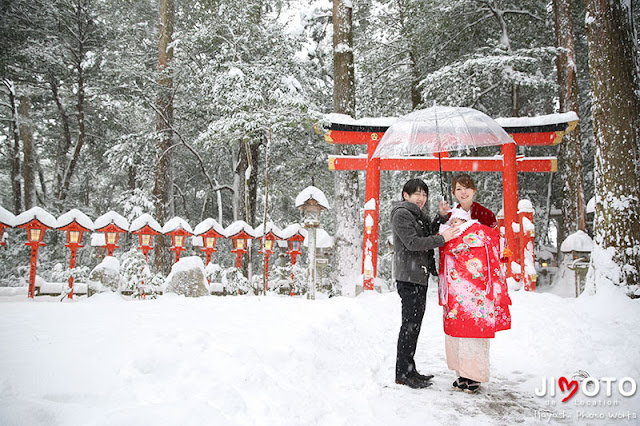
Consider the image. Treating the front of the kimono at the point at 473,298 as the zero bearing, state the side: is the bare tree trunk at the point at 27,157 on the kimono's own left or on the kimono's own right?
on the kimono's own right

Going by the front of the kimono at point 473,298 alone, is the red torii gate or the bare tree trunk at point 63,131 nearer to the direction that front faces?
the bare tree trunk

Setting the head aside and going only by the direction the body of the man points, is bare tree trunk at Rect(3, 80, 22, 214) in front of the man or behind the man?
behind

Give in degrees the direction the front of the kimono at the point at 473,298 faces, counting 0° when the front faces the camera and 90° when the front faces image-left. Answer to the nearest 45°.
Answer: approximately 45°

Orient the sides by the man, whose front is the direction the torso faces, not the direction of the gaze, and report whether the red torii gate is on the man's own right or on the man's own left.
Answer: on the man's own left
